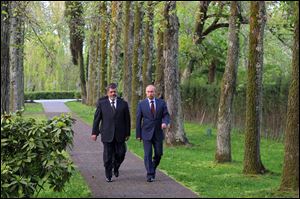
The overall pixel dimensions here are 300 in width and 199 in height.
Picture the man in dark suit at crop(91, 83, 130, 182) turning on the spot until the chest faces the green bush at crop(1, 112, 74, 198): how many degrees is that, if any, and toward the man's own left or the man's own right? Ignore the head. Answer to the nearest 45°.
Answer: approximately 45° to the man's own right

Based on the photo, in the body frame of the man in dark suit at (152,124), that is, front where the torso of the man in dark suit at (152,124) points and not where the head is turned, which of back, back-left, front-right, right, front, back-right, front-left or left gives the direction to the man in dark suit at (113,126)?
right

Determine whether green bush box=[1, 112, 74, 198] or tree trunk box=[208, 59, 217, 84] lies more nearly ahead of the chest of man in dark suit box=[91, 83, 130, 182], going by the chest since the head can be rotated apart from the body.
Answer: the green bush

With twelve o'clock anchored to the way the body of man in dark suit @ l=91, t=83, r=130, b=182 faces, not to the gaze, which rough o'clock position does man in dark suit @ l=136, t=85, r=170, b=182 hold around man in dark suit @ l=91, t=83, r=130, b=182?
man in dark suit @ l=136, t=85, r=170, b=182 is roughly at 9 o'clock from man in dark suit @ l=91, t=83, r=130, b=182.

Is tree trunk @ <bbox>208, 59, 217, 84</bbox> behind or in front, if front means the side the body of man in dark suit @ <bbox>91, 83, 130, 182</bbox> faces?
behind

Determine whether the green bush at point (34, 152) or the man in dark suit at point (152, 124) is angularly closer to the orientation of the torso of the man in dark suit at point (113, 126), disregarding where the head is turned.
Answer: the green bush

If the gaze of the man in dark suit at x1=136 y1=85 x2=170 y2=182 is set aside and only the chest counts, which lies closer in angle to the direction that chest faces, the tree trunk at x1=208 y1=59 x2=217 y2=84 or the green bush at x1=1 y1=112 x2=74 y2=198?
the green bush

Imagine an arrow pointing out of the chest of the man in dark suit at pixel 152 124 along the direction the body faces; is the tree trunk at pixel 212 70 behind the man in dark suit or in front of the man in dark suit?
behind

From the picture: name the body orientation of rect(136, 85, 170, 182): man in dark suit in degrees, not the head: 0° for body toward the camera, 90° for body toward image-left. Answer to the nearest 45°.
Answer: approximately 0°

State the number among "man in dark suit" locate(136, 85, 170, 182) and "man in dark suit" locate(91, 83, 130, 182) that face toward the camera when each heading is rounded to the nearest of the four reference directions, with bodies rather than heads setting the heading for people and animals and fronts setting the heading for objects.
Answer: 2
